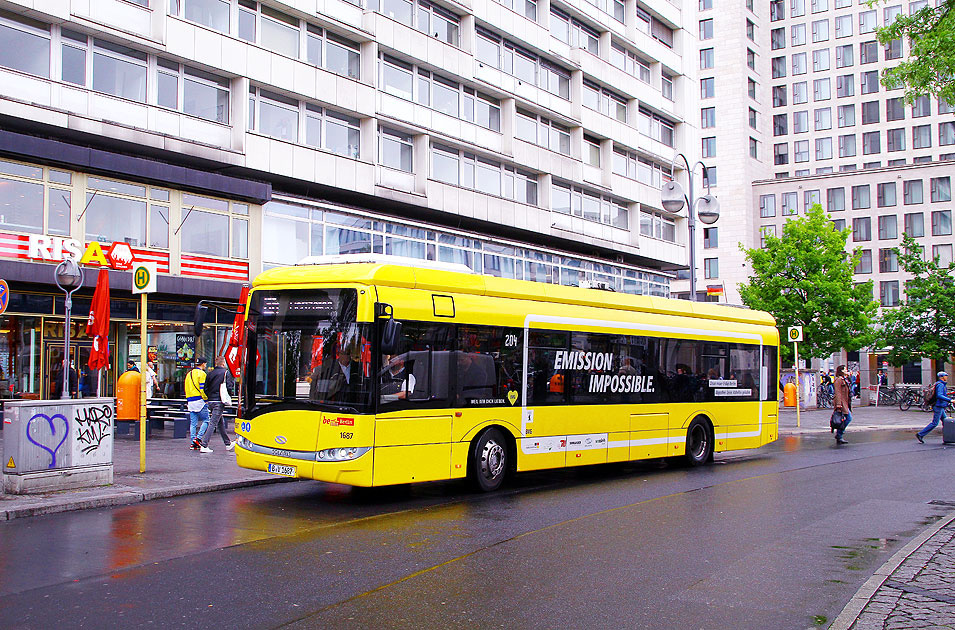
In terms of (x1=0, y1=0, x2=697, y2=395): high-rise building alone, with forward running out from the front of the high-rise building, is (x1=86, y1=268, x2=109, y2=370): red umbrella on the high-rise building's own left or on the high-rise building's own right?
on the high-rise building's own right

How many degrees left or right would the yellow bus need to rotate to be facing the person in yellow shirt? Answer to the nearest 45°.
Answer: approximately 90° to its right

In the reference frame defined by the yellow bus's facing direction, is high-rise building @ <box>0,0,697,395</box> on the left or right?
on its right

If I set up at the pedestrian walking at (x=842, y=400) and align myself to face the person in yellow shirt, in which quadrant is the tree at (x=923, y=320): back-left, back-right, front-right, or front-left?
back-right

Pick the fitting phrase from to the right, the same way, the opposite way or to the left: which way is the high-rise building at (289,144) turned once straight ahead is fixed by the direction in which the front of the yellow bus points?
to the left

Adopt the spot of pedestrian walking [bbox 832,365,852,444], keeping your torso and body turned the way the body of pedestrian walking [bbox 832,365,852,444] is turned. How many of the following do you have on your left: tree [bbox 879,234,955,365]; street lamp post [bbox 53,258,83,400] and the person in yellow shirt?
1

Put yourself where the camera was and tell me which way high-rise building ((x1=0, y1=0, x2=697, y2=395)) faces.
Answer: facing the viewer and to the right of the viewer

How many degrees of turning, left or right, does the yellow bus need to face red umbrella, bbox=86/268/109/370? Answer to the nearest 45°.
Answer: approximately 90° to its right

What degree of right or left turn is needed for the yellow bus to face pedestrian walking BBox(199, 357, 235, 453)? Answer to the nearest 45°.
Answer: approximately 90° to its right

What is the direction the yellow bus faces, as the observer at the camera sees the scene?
facing the viewer and to the left of the viewer

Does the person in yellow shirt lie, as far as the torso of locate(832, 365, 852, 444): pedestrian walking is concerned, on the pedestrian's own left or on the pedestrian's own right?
on the pedestrian's own right

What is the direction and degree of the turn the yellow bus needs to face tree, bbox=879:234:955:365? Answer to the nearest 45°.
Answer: approximately 180°
